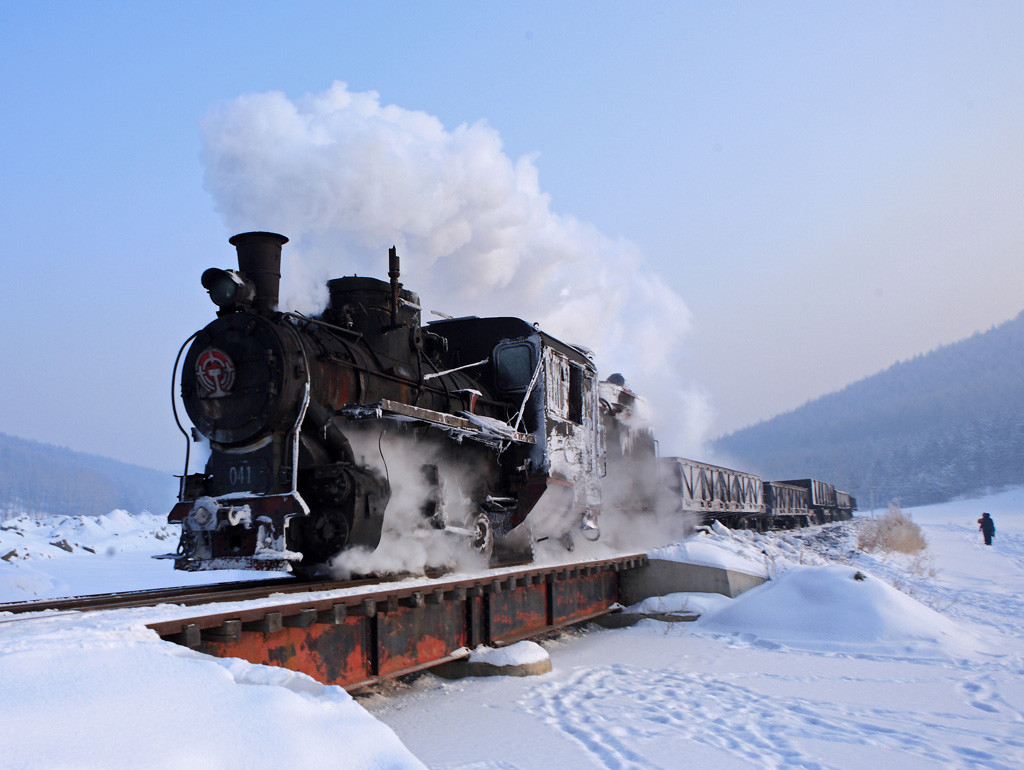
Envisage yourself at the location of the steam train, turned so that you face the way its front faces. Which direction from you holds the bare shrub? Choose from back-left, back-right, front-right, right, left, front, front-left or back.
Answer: back

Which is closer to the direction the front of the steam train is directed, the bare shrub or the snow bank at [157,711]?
the snow bank

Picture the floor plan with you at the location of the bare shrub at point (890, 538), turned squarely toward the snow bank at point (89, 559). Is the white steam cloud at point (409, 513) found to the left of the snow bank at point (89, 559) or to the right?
left

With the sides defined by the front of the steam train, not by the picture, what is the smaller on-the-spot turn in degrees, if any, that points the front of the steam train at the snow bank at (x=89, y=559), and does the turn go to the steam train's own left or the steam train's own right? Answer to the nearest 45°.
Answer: approximately 90° to the steam train's own right

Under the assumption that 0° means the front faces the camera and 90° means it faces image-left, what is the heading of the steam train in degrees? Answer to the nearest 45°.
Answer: approximately 45°

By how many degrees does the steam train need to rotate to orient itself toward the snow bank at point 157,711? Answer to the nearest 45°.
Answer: approximately 45° to its left

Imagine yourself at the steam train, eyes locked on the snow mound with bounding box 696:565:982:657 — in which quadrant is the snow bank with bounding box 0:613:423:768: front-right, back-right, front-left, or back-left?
back-right

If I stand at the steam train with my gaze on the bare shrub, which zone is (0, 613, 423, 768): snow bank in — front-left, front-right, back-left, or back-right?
back-right
